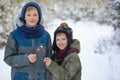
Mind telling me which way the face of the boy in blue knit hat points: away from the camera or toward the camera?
toward the camera

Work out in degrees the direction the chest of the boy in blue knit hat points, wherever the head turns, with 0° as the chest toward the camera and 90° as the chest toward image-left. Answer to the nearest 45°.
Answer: approximately 0°
